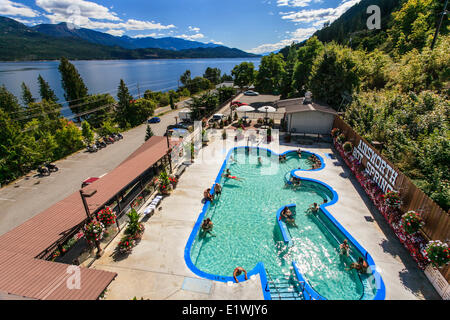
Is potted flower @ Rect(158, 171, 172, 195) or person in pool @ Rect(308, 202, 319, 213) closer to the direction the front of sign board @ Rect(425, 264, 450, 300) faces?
the potted flower

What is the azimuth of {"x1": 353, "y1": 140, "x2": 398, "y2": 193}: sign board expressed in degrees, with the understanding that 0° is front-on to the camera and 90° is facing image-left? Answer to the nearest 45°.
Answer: approximately 45°

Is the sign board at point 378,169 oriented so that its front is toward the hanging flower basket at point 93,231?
yes

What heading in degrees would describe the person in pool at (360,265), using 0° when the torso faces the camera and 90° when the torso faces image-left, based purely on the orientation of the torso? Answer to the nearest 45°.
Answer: approximately 90°

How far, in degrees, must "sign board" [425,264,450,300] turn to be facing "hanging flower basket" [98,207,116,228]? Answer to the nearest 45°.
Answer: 0° — it already faces it

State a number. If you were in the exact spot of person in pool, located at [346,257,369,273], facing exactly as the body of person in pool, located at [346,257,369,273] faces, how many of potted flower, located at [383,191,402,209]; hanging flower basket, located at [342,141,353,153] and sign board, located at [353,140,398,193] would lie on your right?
3
